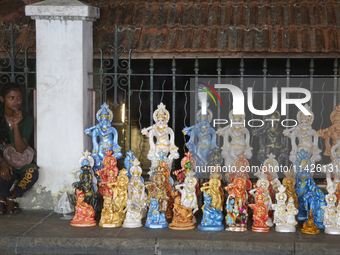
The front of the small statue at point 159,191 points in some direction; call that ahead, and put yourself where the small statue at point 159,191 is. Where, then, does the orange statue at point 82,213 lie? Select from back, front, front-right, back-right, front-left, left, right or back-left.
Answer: right

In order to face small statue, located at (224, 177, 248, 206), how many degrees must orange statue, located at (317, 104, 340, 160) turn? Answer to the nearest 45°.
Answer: approximately 45° to its right

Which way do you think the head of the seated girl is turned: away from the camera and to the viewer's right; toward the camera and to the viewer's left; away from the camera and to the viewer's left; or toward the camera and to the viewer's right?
toward the camera and to the viewer's right

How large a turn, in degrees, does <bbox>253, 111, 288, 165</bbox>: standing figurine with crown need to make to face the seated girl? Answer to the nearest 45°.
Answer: approximately 90° to its right
